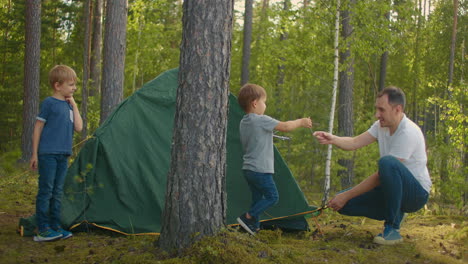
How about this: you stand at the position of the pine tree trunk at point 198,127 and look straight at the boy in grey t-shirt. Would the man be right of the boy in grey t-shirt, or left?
right

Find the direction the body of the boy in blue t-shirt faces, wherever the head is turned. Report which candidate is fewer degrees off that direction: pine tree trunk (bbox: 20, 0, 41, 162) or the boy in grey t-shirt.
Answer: the boy in grey t-shirt

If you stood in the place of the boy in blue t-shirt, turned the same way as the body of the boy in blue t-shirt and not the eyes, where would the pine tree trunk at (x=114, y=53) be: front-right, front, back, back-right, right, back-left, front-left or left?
back-left

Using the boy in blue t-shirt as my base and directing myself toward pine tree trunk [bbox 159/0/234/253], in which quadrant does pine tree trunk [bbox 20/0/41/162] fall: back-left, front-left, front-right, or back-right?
back-left

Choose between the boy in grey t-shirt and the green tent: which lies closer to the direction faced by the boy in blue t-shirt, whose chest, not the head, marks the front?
the boy in grey t-shirt

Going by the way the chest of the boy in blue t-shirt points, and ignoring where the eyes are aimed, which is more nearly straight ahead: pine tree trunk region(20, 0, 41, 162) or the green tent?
the green tent

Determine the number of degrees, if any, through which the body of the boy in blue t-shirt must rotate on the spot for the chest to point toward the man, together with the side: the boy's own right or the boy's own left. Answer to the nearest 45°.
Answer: approximately 45° to the boy's own left

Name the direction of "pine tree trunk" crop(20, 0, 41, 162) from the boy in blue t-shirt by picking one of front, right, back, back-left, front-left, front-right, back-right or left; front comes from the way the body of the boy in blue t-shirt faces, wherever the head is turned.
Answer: back-left

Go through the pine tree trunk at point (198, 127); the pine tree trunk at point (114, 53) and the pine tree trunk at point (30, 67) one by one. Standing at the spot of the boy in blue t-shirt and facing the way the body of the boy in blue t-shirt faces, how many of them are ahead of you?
1

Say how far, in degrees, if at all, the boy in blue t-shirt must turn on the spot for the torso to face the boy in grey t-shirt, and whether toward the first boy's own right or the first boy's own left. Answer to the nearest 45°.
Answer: approximately 45° to the first boy's own left

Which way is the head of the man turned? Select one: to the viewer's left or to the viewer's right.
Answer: to the viewer's left

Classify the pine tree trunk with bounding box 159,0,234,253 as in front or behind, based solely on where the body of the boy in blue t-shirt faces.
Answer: in front

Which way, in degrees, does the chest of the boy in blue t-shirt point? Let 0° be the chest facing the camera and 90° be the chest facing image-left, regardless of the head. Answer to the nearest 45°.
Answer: approximately 315°
